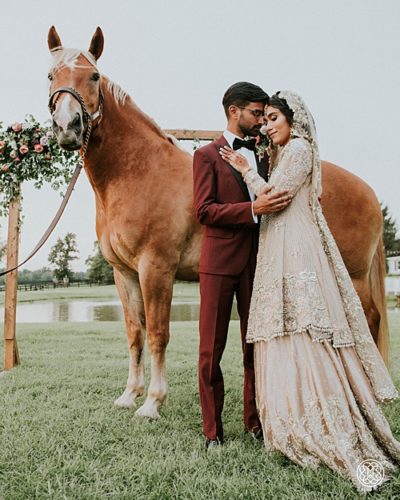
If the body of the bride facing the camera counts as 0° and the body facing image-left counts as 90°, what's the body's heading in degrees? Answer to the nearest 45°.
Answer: approximately 90°

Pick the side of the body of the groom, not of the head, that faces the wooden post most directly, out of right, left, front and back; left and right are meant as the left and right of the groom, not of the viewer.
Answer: back

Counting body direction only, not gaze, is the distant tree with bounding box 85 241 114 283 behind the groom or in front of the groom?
behind

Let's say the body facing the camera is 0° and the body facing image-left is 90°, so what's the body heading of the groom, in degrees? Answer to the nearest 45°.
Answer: approximately 315°

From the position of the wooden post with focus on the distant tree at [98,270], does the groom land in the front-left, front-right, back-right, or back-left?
back-right
